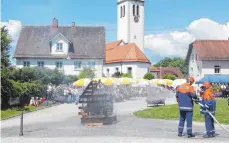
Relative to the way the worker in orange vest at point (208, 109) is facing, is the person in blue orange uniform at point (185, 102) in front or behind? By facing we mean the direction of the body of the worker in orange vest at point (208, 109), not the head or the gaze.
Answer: in front

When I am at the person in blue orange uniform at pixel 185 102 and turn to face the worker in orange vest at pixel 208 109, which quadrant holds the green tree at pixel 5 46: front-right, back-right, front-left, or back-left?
back-left

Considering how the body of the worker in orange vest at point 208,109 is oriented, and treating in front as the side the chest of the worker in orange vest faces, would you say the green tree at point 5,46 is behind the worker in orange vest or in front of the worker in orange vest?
in front

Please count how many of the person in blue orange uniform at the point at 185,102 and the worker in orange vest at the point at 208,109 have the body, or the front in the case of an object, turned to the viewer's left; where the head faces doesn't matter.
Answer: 1

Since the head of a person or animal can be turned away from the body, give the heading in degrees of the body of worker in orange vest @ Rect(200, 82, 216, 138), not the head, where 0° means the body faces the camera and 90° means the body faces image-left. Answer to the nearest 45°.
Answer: approximately 90°

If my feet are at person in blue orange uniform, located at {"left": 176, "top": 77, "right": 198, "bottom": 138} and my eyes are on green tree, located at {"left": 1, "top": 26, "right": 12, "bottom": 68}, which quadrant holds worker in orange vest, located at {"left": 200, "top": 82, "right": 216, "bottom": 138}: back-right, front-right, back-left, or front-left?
back-right
